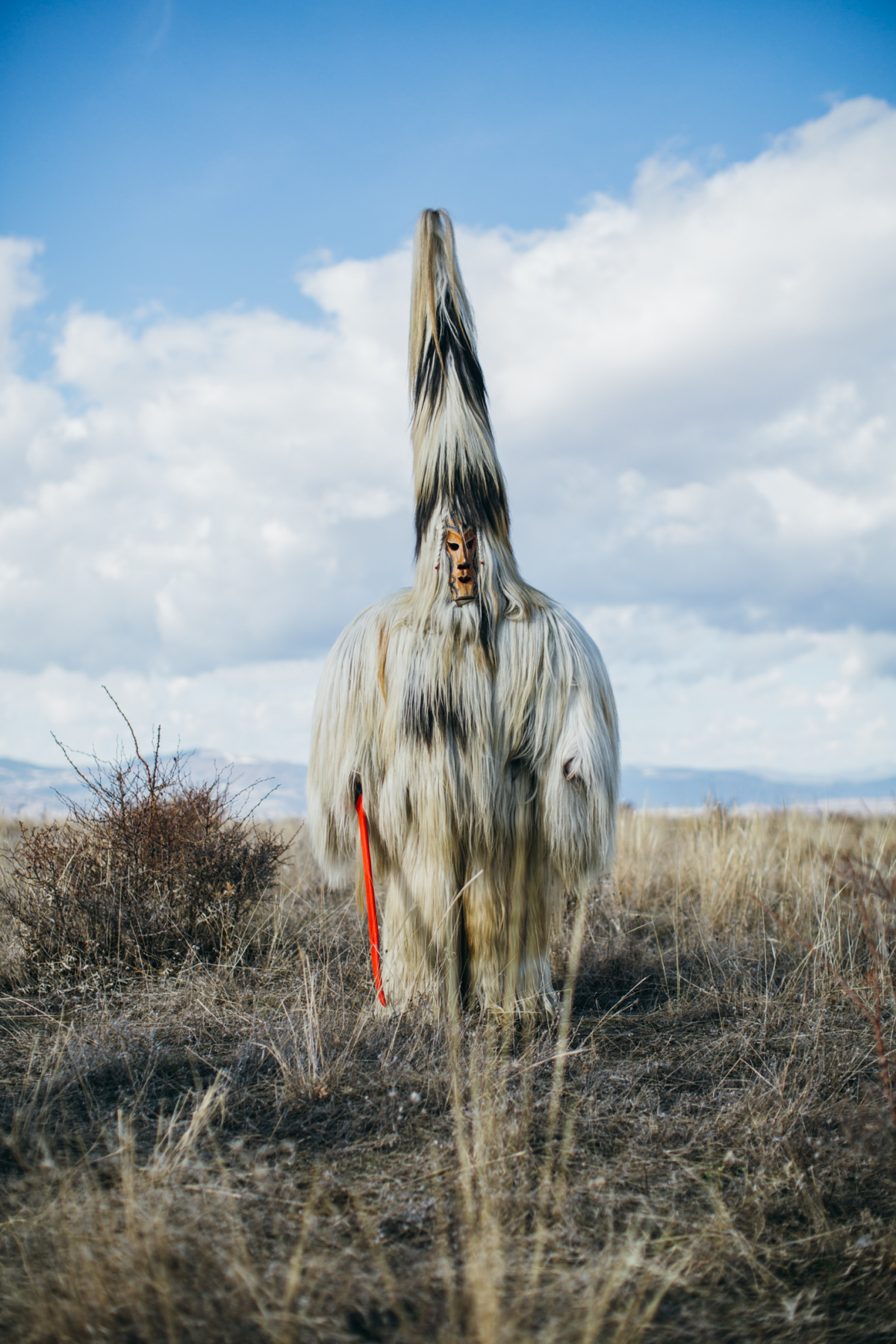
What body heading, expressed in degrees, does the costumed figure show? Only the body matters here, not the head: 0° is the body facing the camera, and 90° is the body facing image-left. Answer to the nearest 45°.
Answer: approximately 0°

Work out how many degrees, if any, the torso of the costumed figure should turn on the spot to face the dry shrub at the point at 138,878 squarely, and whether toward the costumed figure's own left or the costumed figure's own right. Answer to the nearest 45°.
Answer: approximately 135° to the costumed figure's own right
